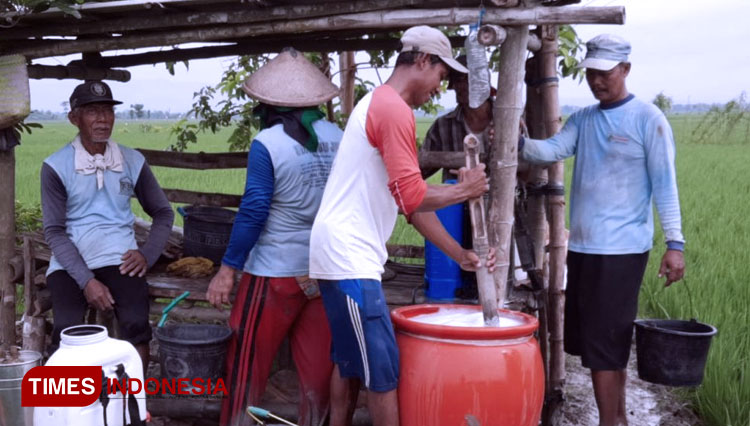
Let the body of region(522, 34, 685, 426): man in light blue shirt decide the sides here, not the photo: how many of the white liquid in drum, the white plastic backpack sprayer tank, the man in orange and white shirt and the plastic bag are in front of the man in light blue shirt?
4

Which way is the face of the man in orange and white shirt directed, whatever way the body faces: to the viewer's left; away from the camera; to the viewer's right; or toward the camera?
to the viewer's right

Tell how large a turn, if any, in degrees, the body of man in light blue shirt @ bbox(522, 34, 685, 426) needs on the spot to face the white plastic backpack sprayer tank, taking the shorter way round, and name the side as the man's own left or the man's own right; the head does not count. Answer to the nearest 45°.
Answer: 0° — they already face it

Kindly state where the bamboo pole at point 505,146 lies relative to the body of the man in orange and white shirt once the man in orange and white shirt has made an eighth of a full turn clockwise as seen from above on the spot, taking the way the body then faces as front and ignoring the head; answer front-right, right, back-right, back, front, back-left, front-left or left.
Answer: left

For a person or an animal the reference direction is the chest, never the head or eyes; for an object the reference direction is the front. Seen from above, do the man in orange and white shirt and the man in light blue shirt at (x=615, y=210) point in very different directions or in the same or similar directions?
very different directions

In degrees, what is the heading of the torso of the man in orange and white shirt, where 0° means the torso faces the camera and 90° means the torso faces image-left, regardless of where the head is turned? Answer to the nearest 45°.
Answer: approximately 270°

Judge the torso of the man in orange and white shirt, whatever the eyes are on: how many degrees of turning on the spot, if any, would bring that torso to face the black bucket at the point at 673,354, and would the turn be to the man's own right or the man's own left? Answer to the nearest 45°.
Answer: approximately 45° to the man's own left

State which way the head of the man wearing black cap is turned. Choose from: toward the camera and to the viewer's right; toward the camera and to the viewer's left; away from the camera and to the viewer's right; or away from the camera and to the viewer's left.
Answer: toward the camera and to the viewer's right

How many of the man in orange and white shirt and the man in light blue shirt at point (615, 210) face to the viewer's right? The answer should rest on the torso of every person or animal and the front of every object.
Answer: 1

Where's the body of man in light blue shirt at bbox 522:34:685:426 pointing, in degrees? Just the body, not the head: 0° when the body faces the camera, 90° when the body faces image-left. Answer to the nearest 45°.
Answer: approximately 45°

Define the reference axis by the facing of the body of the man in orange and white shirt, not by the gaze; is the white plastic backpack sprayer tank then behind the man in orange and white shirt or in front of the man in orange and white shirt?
behind
